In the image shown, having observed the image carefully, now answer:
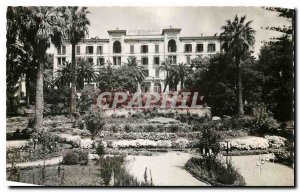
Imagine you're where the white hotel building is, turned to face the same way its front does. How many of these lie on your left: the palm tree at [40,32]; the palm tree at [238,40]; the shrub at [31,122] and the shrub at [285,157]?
2

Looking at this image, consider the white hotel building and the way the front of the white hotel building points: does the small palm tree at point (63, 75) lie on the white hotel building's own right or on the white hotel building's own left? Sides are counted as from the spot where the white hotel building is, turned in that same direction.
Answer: on the white hotel building's own right

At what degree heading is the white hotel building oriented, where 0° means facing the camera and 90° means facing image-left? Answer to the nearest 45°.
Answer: approximately 0°

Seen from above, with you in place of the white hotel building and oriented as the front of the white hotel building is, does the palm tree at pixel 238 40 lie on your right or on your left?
on your left
